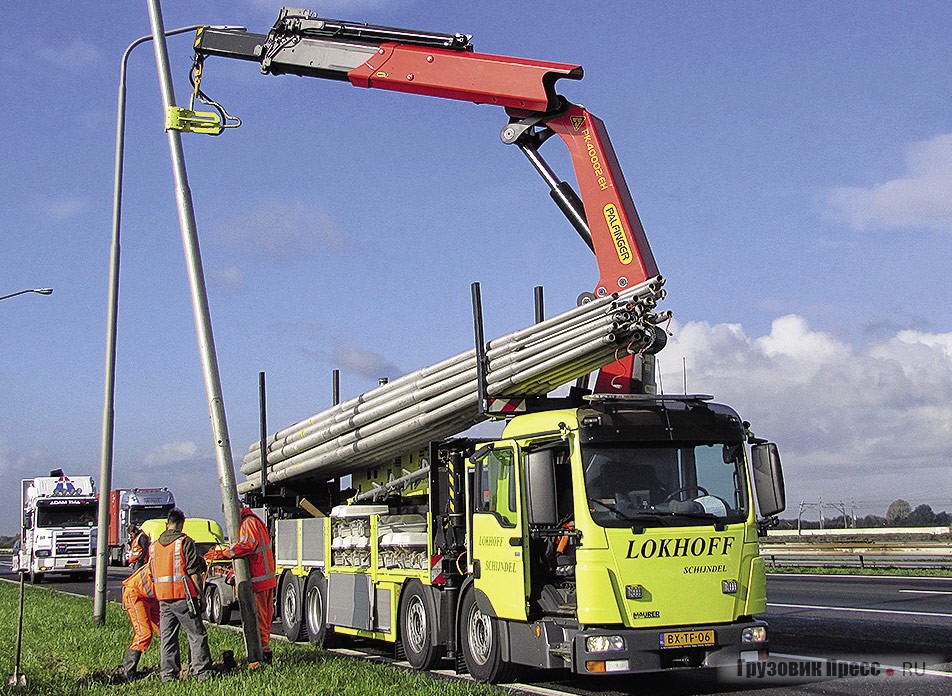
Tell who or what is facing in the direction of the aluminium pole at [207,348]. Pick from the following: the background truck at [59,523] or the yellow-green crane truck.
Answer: the background truck

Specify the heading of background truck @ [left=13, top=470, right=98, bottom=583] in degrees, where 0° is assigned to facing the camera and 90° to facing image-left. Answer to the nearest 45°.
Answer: approximately 0°

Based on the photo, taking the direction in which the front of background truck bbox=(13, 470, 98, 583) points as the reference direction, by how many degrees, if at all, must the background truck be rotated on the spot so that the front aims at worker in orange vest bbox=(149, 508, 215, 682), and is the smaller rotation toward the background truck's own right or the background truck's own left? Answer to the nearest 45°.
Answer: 0° — it already faces them

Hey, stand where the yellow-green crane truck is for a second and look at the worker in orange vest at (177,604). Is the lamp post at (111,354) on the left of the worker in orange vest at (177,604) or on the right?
right

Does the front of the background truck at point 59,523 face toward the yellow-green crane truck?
yes

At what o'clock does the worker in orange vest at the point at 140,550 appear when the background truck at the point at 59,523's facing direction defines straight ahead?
The worker in orange vest is roughly at 12 o'clock from the background truck.
